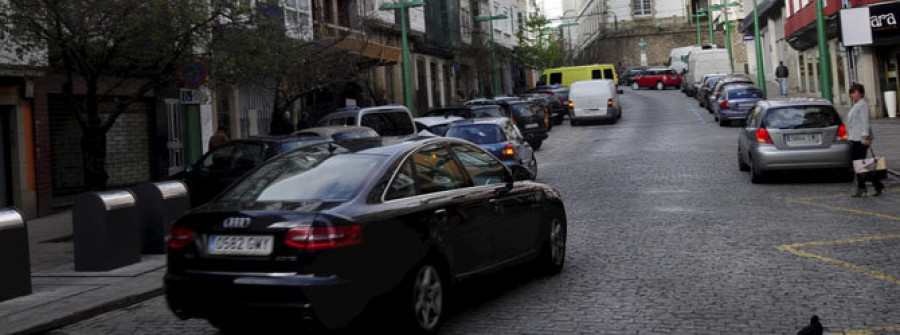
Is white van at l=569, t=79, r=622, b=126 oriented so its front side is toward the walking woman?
no

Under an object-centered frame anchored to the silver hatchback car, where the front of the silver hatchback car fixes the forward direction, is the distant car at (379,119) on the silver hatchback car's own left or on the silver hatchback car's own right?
on the silver hatchback car's own left

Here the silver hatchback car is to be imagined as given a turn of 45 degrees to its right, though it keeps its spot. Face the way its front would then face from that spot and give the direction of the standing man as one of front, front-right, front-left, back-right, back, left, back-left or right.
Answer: front-left

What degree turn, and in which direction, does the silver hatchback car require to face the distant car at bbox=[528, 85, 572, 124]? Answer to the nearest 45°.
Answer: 0° — it already faces it

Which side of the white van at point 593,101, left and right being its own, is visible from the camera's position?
back

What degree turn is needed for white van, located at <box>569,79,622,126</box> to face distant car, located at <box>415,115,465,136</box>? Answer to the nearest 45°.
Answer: approximately 180°

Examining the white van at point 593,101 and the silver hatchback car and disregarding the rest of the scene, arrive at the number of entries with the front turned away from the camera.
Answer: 2

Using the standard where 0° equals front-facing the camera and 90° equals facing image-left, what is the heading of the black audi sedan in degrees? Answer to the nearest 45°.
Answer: approximately 225°

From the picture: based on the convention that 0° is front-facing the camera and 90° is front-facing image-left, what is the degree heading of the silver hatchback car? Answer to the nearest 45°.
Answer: approximately 180°

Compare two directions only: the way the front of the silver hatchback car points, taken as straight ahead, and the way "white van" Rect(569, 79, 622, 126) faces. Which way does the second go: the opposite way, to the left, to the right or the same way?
the same way

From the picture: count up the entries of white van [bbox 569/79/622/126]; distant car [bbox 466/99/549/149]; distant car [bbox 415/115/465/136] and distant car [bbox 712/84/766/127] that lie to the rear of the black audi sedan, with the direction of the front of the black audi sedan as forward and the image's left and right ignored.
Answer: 0

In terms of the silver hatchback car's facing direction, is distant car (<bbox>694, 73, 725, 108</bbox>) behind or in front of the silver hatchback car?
in front

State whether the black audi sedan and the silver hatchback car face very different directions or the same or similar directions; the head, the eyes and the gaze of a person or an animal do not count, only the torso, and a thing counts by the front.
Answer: same or similar directions

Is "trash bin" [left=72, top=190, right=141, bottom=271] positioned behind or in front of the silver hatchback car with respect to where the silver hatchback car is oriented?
behind

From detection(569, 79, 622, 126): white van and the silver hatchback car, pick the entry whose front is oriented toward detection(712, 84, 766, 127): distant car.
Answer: the silver hatchback car

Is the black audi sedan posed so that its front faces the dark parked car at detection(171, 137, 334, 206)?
no
